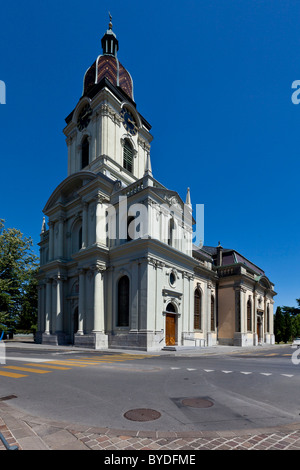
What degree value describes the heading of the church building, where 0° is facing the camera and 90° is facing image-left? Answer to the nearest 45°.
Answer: approximately 45°

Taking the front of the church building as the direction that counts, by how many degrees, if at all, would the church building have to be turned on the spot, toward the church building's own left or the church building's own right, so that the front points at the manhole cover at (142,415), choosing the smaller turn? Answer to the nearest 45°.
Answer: approximately 45° to the church building's own left

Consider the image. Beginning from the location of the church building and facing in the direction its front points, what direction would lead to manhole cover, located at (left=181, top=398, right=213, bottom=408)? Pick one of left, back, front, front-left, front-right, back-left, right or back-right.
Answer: front-left

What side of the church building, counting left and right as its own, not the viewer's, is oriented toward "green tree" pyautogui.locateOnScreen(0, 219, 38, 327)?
right
